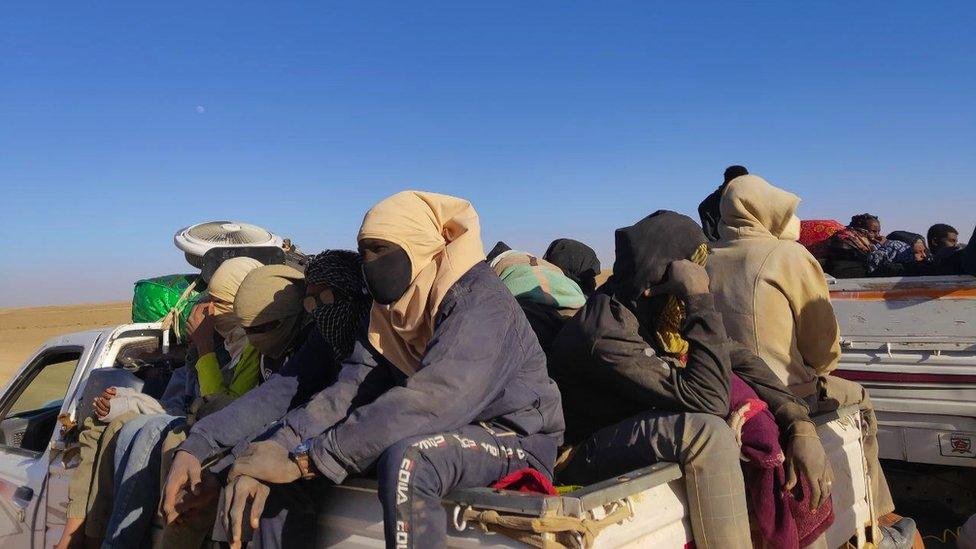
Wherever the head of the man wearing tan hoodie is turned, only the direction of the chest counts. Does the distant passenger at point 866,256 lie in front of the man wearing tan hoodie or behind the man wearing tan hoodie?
in front

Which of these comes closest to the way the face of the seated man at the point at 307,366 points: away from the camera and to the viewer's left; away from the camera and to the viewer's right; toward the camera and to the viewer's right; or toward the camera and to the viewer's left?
toward the camera and to the viewer's left

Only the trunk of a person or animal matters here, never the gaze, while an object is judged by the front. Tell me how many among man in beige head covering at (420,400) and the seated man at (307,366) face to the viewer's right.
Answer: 0

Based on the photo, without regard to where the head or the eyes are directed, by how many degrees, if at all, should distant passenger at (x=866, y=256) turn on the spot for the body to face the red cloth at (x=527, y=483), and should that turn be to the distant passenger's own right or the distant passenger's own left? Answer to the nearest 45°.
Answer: approximately 45° to the distant passenger's own right

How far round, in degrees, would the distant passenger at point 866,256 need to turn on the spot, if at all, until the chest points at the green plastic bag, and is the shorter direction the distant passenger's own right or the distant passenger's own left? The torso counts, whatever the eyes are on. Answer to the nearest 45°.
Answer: approximately 90° to the distant passenger's own right

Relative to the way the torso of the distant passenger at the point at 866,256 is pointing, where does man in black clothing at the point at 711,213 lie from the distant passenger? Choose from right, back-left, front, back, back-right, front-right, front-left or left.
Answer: right

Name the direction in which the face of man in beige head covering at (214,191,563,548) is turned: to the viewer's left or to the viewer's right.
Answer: to the viewer's left

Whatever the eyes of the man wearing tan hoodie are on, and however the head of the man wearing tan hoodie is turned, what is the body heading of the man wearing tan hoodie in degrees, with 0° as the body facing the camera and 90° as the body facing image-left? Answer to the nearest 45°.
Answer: approximately 225°
